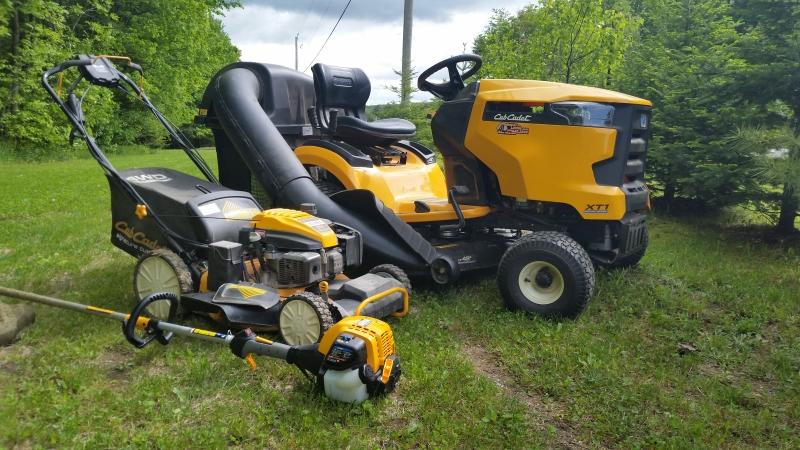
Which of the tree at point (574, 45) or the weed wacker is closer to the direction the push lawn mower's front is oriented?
the weed wacker

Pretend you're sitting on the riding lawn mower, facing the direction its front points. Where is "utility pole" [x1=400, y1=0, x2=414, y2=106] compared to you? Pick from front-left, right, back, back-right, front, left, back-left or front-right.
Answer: back-left

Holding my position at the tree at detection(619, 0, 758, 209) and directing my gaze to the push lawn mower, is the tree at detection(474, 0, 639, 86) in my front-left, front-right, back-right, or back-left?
back-right

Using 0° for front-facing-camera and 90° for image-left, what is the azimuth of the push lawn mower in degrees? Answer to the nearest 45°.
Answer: approximately 315°

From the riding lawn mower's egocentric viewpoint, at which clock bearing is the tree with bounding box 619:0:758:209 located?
The tree is roughly at 9 o'clock from the riding lawn mower.

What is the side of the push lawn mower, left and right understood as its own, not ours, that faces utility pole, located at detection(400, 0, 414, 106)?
left

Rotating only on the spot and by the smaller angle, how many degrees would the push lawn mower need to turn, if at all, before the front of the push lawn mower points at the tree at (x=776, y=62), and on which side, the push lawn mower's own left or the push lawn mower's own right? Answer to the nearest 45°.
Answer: approximately 45° to the push lawn mower's own left

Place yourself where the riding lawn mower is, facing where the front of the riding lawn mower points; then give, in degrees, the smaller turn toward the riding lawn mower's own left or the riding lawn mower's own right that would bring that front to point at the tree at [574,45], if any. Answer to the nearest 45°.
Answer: approximately 135° to the riding lawn mower's own left

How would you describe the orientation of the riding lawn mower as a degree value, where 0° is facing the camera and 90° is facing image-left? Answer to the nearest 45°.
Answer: approximately 315°

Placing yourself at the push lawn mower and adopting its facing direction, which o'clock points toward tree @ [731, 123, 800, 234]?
The tree is roughly at 10 o'clock from the push lawn mower.
